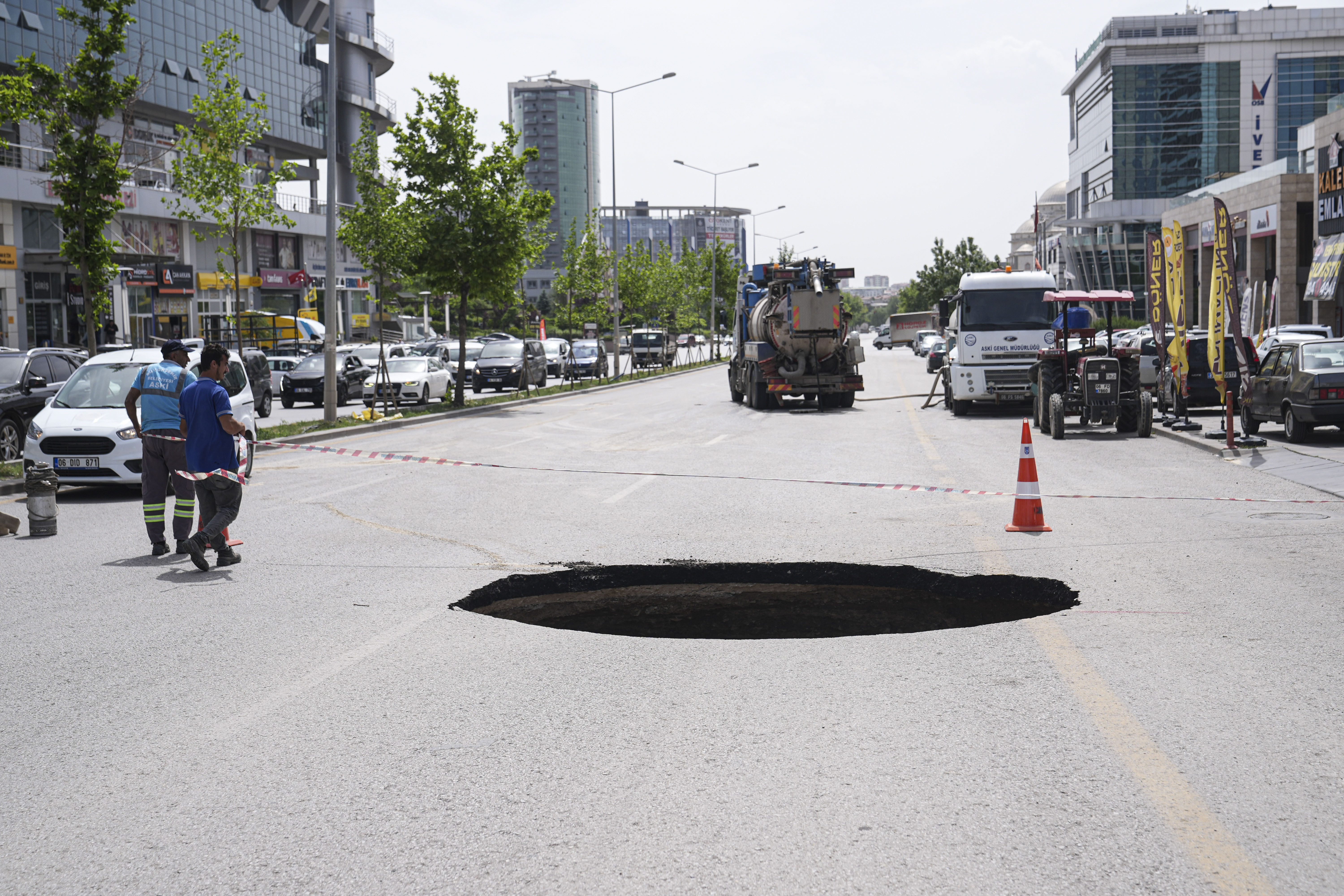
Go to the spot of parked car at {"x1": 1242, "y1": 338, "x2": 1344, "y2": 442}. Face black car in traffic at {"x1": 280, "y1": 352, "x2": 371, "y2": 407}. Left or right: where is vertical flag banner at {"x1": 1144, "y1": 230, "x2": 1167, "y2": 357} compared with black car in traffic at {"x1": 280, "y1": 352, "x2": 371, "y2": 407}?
right

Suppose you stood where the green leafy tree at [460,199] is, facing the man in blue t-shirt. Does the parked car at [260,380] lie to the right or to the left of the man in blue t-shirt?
right

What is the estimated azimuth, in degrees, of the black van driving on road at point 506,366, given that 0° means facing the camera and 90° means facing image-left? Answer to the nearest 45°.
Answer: approximately 45°

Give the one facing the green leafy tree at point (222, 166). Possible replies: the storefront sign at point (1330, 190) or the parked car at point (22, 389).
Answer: the storefront sign

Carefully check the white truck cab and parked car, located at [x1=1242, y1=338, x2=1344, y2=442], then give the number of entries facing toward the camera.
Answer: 1

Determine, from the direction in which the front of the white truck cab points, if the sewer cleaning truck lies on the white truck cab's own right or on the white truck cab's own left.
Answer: on the white truck cab's own right

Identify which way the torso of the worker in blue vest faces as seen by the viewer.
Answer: away from the camera

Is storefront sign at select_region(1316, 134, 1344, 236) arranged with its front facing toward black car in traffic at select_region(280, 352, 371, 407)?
yes

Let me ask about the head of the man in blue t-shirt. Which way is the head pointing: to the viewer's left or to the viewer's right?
to the viewer's right

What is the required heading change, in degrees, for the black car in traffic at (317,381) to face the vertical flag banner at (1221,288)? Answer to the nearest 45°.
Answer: approximately 90° to its left

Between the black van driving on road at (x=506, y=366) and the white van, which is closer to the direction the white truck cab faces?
the white van
